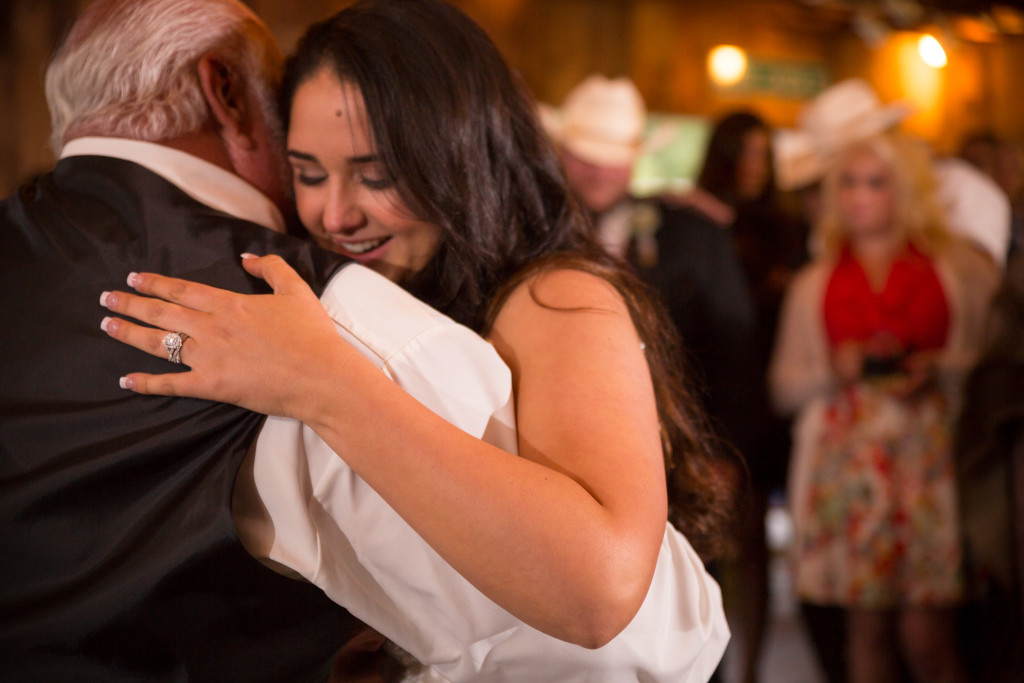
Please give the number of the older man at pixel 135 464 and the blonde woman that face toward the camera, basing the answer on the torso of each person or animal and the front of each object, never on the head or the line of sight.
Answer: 1

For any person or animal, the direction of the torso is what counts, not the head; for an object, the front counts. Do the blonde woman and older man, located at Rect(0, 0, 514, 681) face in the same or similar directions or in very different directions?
very different directions

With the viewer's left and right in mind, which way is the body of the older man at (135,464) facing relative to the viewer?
facing away from the viewer and to the right of the viewer

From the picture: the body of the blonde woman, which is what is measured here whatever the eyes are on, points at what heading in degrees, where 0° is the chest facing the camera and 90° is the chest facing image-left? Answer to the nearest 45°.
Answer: approximately 0°

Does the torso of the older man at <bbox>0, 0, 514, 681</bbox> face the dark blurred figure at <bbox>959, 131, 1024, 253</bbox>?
yes

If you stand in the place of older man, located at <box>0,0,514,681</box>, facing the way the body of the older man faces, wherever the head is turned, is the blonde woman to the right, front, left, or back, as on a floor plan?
front

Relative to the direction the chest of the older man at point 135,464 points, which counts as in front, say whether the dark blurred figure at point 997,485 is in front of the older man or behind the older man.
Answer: in front

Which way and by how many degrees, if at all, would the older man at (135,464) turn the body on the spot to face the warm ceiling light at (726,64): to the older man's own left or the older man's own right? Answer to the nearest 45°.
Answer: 0° — they already face it

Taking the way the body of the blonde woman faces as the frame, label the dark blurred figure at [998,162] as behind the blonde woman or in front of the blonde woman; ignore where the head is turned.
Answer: behind

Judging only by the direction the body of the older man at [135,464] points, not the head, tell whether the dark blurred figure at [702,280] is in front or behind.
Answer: in front
